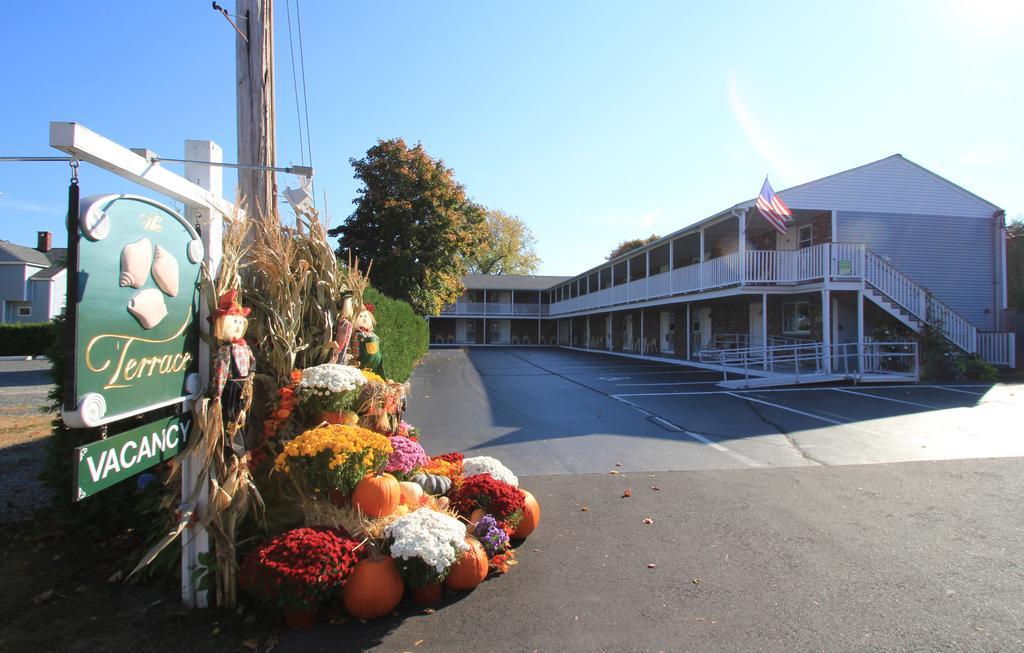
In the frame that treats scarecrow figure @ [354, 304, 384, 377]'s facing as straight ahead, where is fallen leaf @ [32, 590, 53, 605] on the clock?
The fallen leaf is roughly at 2 o'clock from the scarecrow figure.

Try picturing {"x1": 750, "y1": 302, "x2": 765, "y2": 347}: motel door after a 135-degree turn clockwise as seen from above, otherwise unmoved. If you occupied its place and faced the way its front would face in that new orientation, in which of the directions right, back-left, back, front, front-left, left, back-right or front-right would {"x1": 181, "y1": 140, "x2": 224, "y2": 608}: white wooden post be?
back

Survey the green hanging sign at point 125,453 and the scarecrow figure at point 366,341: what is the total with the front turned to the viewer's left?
0

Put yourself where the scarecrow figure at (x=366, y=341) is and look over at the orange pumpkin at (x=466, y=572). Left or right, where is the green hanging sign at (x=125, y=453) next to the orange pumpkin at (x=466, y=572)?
right

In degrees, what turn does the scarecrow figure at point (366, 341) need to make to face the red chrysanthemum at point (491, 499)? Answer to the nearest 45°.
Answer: approximately 45° to its left

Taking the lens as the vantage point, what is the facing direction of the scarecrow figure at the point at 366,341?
facing the viewer

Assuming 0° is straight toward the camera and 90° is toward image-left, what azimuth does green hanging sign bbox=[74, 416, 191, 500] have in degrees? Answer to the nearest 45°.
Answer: approximately 315°

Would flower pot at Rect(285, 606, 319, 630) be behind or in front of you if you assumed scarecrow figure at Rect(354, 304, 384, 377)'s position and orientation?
in front

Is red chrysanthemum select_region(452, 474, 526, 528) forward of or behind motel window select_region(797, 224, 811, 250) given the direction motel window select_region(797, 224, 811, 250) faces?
forward

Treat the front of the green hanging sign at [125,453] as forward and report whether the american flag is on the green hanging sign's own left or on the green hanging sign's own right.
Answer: on the green hanging sign's own left

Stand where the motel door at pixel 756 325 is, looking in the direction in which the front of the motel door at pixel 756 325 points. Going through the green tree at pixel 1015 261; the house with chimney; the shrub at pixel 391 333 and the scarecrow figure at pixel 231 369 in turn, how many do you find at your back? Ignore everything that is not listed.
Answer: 1

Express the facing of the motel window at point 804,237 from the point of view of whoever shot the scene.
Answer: facing the viewer and to the left of the viewer

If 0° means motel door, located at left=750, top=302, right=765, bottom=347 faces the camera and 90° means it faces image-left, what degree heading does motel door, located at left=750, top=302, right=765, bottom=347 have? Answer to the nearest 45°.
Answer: approximately 45°

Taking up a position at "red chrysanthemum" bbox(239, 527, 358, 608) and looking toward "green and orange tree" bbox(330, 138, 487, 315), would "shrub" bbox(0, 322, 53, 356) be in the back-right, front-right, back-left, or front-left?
front-left

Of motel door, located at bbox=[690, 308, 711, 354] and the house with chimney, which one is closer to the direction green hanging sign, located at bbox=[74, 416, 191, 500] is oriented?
the motel door

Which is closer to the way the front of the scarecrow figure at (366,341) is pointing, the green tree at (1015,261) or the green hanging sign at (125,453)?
the green hanging sign
